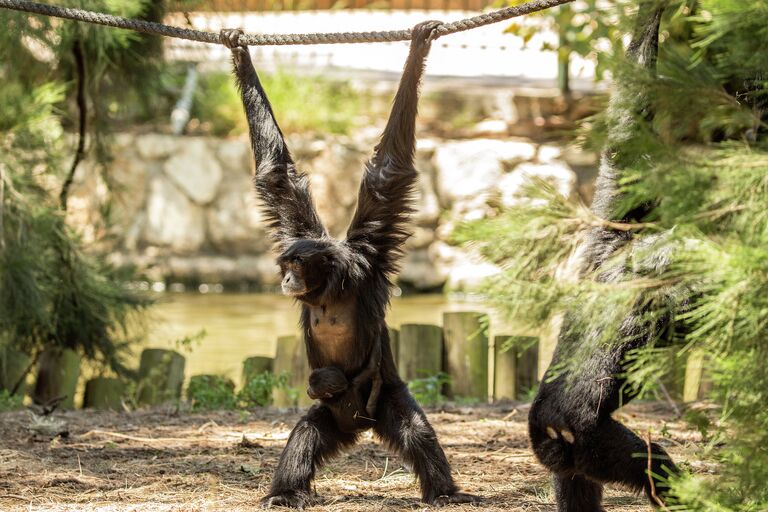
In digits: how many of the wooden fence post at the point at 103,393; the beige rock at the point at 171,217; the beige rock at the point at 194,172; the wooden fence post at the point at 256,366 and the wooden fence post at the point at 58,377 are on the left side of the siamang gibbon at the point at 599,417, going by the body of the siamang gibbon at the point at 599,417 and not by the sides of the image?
5

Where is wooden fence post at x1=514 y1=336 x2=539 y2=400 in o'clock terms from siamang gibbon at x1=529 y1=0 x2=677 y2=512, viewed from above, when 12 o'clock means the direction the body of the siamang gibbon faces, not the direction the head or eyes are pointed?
The wooden fence post is roughly at 10 o'clock from the siamang gibbon.

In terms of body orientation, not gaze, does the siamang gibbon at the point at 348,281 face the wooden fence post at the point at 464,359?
no

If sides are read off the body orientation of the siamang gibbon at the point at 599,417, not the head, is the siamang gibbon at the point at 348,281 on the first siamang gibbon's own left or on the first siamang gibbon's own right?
on the first siamang gibbon's own left

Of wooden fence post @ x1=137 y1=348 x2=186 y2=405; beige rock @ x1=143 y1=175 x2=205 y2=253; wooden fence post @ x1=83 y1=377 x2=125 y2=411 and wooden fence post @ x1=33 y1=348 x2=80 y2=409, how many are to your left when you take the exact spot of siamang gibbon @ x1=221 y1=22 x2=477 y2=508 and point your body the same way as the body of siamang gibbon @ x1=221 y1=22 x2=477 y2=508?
0

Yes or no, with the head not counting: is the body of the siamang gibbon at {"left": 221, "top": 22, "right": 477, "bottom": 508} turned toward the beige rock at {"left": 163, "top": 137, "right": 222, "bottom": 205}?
no

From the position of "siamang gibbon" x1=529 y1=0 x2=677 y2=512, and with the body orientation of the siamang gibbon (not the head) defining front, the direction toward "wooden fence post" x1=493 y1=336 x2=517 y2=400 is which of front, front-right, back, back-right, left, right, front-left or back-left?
front-left

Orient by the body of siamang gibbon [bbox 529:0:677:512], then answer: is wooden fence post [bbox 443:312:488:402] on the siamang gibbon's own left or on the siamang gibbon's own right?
on the siamang gibbon's own left

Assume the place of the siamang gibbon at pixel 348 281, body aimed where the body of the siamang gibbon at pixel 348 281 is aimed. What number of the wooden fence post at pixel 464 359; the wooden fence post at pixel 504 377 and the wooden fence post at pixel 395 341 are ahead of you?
0

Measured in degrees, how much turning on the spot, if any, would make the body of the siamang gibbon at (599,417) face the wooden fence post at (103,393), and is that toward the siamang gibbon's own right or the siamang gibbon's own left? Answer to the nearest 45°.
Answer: approximately 90° to the siamang gibbon's own left

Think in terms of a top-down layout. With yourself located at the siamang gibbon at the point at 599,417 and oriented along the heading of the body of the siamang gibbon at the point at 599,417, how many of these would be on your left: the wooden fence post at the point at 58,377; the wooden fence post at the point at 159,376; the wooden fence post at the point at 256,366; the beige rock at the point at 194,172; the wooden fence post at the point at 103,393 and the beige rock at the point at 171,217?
6

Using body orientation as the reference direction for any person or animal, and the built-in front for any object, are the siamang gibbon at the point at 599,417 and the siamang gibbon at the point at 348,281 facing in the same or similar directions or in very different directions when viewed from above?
very different directions

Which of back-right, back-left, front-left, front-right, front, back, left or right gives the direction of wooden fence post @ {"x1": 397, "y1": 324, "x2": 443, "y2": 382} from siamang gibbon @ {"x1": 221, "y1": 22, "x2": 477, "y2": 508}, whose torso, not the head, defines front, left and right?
back-right

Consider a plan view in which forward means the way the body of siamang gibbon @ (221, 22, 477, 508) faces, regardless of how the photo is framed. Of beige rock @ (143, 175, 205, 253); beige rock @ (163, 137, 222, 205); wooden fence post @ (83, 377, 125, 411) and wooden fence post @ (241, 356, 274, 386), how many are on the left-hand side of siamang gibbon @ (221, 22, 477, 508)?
0

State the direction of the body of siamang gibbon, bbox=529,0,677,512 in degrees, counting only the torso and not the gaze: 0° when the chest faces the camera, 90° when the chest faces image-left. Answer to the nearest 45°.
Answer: approximately 225°

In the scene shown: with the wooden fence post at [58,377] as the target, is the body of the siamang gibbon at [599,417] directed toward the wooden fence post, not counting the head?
no

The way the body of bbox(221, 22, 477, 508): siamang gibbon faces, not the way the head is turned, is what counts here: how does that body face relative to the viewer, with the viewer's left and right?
facing the viewer and to the left of the viewer
